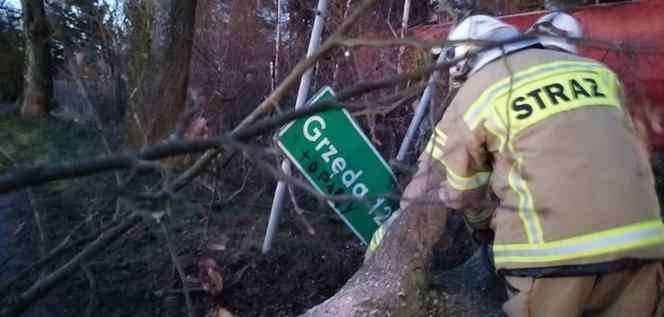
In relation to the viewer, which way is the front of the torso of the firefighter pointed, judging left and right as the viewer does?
facing away from the viewer and to the left of the viewer

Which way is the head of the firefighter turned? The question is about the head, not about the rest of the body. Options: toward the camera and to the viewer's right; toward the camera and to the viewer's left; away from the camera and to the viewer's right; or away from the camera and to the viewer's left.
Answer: away from the camera and to the viewer's left

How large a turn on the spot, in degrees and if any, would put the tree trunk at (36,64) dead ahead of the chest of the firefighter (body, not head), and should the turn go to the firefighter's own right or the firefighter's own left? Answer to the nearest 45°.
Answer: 0° — they already face it

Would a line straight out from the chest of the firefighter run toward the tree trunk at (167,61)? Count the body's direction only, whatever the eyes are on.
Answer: yes
